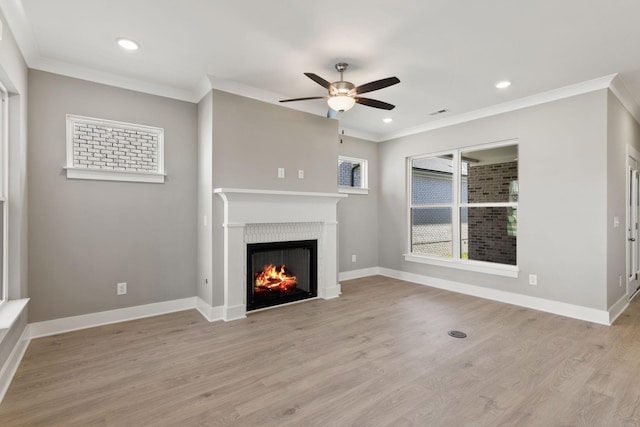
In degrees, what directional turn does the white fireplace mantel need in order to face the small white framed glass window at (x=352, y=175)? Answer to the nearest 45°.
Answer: approximately 90° to its left

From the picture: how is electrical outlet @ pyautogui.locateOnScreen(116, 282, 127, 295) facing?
toward the camera

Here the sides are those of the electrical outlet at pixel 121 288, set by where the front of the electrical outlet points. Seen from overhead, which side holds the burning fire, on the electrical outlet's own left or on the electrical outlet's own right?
on the electrical outlet's own left

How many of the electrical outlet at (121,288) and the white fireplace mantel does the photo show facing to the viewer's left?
0

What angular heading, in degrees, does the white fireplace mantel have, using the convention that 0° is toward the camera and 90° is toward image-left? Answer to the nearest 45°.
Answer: approximately 315°

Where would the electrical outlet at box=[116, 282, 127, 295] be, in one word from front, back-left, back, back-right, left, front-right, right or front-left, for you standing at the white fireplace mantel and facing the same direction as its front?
back-right
